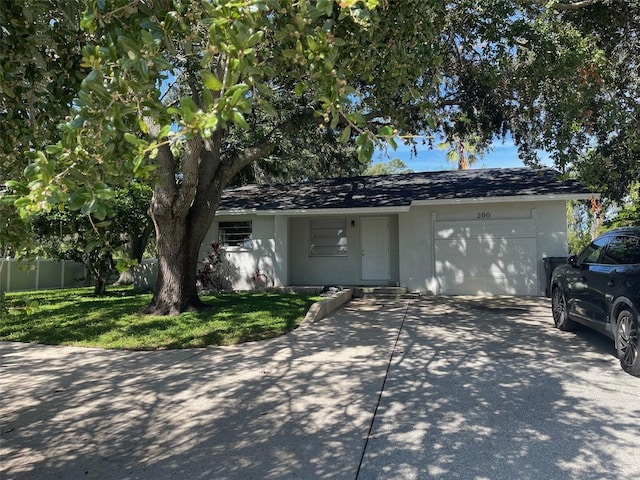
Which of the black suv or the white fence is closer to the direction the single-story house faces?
the black suv

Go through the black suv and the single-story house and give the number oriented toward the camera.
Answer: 1

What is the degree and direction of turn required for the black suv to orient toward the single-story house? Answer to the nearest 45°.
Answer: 0° — it already faces it

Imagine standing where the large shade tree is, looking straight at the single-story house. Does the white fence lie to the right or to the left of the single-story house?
left

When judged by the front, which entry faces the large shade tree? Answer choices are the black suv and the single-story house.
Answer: the single-story house

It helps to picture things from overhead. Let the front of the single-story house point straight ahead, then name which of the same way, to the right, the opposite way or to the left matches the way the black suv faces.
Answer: the opposite way

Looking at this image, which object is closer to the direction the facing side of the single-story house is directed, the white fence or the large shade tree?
the large shade tree

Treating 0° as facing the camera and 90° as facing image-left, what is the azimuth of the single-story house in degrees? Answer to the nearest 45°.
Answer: approximately 0°

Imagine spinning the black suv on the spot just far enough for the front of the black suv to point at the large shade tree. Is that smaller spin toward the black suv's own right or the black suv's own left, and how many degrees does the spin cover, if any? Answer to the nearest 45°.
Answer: approximately 90° to the black suv's own left

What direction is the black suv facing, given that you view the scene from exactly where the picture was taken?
facing away from the viewer and to the left of the viewer

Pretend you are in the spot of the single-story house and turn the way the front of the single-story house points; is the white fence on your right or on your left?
on your right

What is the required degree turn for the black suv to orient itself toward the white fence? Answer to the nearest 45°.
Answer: approximately 45° to its left
